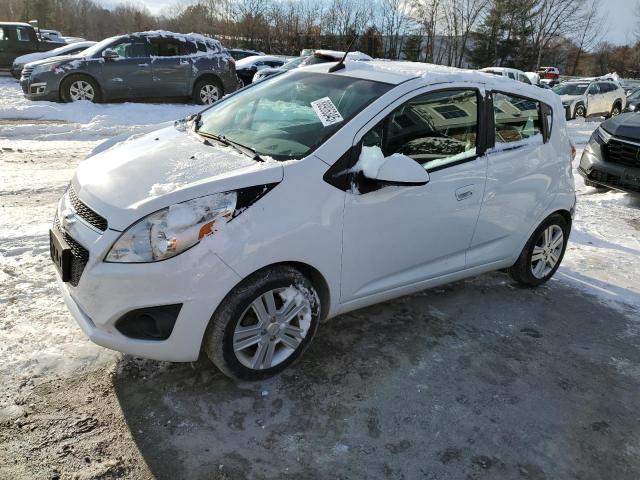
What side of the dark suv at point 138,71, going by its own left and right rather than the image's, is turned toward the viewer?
left

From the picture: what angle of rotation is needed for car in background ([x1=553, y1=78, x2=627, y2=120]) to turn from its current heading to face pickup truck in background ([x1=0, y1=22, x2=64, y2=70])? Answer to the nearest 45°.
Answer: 0° — it already faces it

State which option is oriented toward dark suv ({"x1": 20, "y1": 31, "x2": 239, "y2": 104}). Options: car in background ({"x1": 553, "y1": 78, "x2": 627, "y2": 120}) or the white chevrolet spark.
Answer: the car in background

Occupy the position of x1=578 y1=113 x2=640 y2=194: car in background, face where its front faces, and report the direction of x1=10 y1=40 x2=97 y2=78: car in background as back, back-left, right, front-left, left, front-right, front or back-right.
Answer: front-right

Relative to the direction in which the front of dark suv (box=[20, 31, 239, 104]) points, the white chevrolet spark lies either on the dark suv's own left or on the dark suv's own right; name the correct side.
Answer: on the dark suv's own left

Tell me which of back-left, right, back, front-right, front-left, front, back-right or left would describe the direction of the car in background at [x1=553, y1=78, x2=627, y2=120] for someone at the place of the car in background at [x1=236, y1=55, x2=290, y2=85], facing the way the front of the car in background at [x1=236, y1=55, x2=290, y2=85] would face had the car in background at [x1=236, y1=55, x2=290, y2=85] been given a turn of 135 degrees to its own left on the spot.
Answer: front

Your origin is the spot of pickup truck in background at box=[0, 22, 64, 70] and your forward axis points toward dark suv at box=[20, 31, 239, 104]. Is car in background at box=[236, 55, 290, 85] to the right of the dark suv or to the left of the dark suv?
left
